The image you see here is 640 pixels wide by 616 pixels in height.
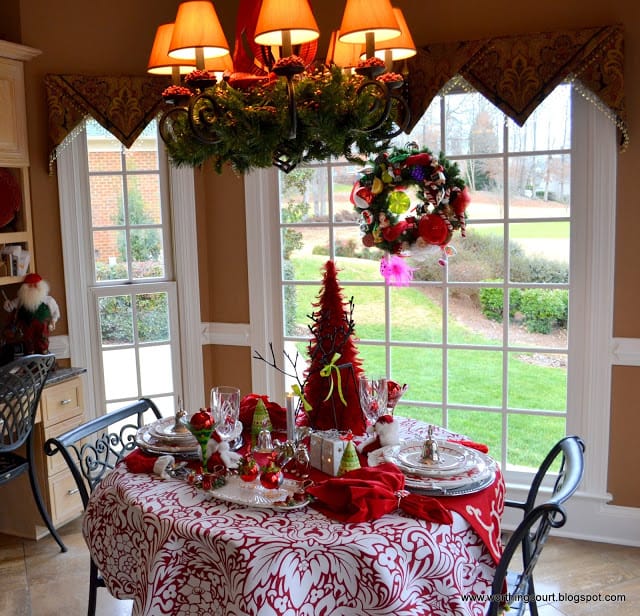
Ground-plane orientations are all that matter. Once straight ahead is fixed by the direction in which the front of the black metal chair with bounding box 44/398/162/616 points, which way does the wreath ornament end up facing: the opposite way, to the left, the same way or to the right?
to the right

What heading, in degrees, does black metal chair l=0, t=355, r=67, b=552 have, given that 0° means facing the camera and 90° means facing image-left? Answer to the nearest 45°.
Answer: approximately 135°

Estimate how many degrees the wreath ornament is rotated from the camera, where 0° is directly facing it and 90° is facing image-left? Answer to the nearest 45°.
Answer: approximately 0°

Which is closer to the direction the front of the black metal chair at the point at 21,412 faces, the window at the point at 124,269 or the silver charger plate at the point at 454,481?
the window

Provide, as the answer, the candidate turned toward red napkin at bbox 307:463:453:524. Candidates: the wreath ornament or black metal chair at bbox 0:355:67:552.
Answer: the wreath ornament

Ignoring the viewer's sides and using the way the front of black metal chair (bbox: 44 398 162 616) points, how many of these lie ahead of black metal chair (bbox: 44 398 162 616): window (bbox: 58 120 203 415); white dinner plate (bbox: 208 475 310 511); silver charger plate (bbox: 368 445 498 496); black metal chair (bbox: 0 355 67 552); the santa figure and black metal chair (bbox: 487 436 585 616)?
3

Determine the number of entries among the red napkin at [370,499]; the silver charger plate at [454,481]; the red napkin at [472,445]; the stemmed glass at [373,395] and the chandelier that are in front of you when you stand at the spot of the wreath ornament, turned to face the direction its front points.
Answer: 5
